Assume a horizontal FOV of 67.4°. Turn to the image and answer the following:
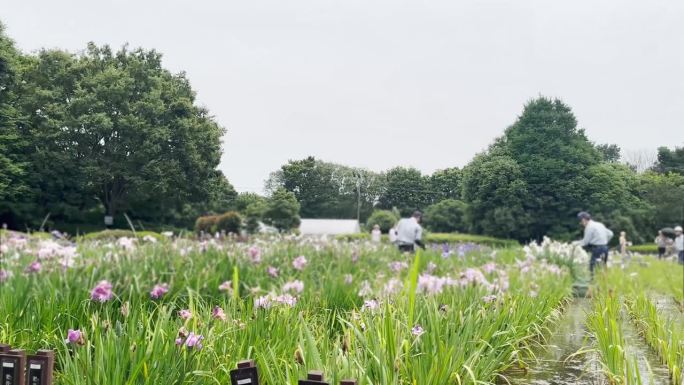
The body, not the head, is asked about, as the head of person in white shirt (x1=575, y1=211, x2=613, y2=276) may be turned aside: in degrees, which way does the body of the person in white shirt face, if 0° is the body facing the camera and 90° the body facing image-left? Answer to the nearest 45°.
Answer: approximately 90°

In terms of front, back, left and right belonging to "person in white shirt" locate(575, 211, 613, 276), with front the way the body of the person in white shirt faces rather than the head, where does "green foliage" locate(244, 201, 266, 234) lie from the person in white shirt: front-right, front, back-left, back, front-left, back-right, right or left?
front-right

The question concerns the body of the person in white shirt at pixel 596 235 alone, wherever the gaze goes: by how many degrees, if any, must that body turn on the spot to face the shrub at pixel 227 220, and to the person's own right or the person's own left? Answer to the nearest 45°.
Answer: approximately 45° to the person's own right
